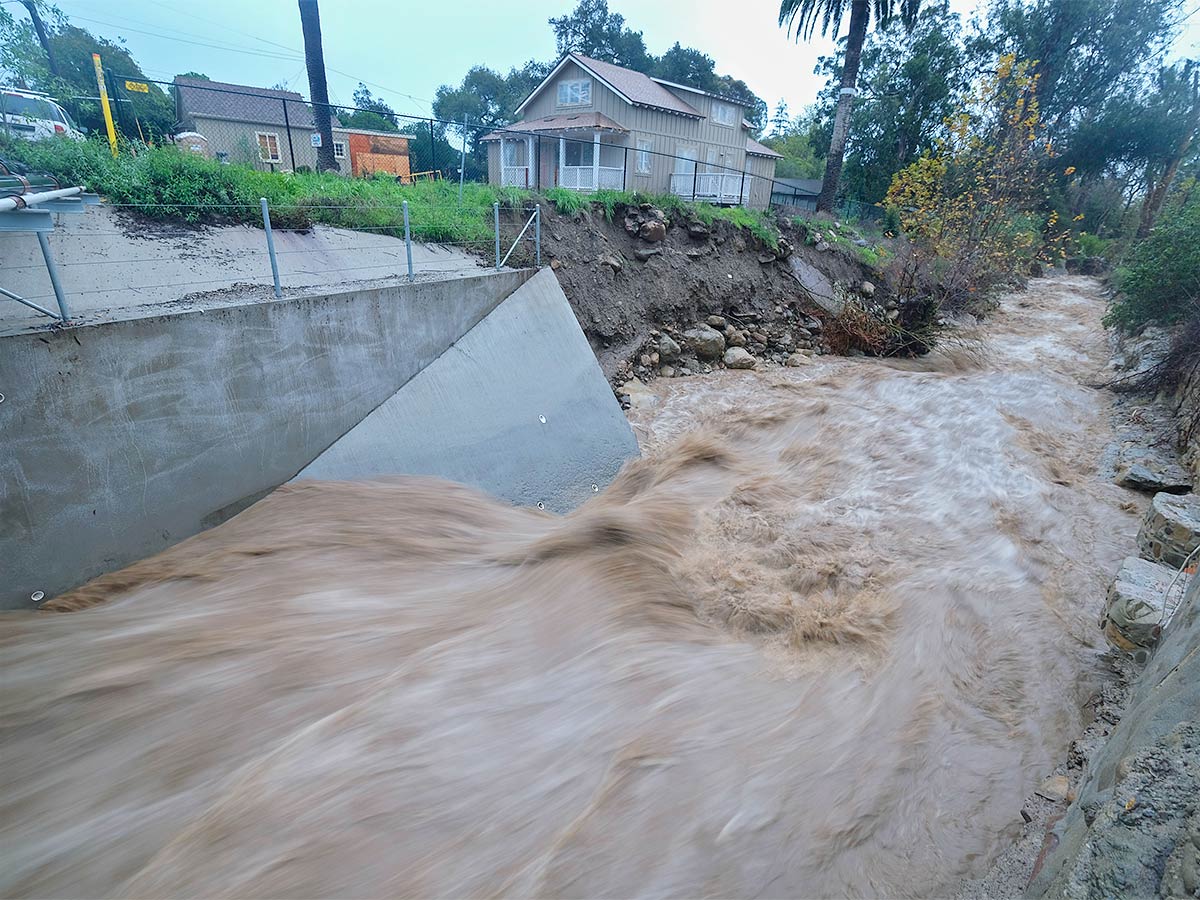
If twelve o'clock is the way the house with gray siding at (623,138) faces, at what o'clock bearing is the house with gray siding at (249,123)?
the house with gray siding at (249,123) is roughly at 1 o'clock from the house with gray siding at (623,138).

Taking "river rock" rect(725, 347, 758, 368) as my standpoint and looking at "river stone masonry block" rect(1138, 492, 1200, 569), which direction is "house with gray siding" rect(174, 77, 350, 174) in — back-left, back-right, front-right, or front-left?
back-right

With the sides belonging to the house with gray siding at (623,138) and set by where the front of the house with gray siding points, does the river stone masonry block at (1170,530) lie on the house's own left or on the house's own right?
on the house's own left

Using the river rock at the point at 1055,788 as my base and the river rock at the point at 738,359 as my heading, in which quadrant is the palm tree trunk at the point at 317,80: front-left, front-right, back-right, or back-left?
front-left

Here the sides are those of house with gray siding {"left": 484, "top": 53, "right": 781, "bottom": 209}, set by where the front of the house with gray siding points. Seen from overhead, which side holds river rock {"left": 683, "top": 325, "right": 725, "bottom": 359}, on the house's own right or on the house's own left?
on the house's own left

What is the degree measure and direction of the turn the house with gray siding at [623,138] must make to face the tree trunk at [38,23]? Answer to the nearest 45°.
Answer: approximately 45° to its right

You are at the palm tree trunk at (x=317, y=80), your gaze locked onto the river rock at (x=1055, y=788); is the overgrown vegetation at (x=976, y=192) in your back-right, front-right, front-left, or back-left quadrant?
front-left

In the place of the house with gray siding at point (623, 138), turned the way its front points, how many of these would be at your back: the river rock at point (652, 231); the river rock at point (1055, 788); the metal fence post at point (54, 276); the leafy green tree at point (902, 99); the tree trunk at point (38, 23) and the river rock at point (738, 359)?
1

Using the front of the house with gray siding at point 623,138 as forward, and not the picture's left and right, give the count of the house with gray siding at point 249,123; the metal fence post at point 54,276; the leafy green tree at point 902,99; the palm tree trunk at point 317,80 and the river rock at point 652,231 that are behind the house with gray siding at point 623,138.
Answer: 1

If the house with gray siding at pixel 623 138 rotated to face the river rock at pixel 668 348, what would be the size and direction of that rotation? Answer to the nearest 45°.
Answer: approximately 45° to its left

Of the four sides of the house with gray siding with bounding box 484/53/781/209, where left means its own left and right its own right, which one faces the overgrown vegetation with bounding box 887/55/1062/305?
left

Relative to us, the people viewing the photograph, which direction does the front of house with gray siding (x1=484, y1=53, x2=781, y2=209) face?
facing the viewer and to the left of the viewer

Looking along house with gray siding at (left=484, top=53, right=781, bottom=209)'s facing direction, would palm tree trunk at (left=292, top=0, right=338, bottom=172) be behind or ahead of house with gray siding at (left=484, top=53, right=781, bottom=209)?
ahead

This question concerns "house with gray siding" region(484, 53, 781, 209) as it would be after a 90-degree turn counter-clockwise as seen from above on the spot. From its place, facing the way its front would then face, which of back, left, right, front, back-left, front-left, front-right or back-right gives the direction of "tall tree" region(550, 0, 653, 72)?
back-left

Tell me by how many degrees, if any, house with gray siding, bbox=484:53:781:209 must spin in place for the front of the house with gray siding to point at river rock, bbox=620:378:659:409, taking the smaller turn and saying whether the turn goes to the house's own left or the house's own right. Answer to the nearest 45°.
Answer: approximately 45° to the house's own left

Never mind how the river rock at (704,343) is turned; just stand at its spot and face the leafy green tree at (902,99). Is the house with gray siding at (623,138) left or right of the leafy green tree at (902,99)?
left
